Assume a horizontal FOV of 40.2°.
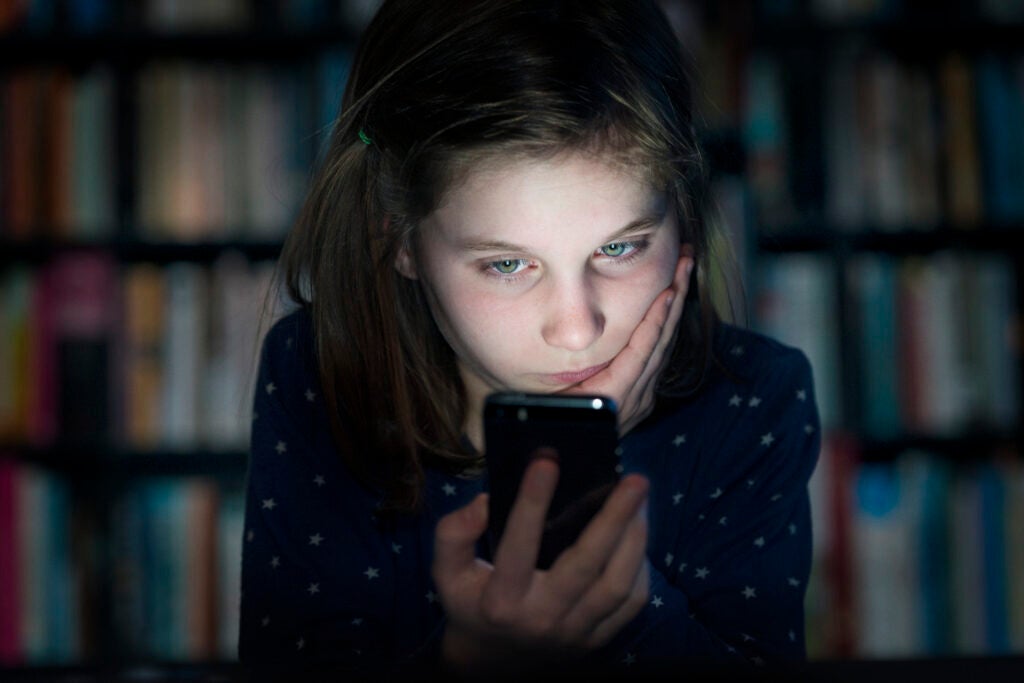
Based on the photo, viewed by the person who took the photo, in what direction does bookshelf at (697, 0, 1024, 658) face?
facing the viewer

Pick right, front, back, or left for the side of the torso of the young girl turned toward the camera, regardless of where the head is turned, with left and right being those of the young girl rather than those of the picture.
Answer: front

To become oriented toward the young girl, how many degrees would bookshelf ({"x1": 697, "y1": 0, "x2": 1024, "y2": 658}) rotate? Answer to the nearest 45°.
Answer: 0° — it already faces them

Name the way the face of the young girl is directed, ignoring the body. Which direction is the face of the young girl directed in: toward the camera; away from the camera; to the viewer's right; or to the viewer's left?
toward the camera

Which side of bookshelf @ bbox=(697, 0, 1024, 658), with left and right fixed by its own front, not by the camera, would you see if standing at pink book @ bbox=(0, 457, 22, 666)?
right

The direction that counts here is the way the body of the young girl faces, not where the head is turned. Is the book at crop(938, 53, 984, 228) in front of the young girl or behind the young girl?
behind

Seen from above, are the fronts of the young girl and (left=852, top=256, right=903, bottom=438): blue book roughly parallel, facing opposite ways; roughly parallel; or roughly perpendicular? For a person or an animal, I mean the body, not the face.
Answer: roughly parallel

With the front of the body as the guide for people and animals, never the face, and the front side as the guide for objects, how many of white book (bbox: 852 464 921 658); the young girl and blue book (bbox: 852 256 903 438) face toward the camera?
3

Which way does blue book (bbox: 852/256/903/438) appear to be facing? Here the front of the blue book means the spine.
toward the camera

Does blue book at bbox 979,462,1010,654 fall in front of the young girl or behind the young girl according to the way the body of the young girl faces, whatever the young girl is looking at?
behind

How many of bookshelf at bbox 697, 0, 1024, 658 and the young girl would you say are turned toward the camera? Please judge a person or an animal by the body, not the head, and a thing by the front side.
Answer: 2

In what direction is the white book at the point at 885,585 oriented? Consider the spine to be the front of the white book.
toward the camera
